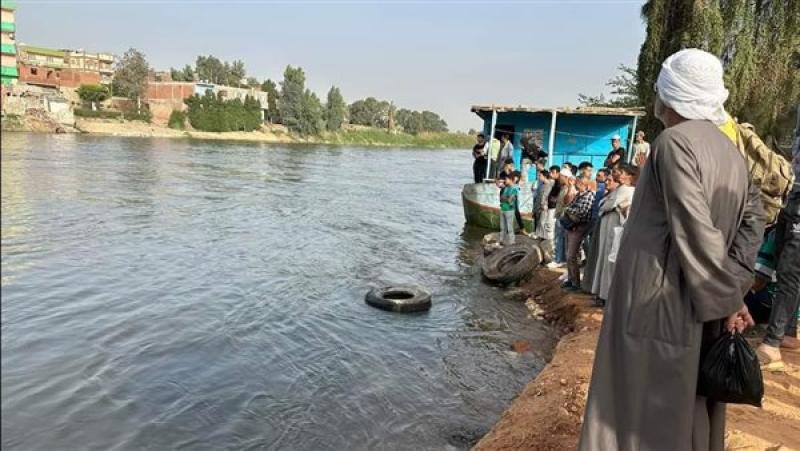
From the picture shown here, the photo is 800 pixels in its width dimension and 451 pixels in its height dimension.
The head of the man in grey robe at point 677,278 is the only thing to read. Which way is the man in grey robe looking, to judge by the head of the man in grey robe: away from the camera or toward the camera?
away from the camera

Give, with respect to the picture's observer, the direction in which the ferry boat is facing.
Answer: facing to the left of the viewer
